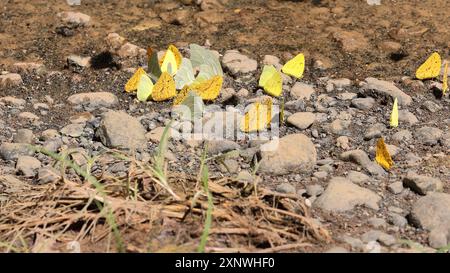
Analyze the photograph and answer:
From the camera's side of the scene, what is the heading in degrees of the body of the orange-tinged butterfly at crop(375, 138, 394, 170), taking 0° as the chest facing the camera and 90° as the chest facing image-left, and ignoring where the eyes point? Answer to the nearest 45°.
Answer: approximately 90°

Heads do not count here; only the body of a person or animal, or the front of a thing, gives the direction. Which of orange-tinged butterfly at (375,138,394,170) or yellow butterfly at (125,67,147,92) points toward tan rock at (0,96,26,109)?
the yellow butterfly

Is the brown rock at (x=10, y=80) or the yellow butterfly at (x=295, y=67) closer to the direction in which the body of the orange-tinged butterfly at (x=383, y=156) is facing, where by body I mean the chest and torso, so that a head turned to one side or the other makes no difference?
the brown rock
